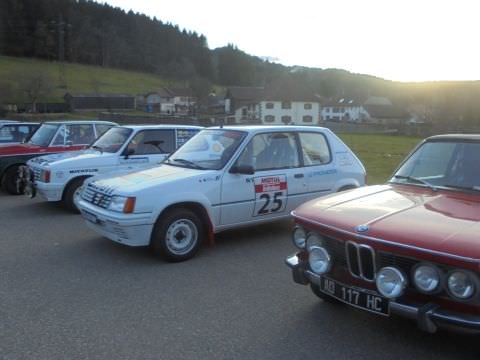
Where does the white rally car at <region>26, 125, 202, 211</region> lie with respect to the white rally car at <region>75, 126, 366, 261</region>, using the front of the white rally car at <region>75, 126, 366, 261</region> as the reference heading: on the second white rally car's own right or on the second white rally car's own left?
on the second white rally car's own right

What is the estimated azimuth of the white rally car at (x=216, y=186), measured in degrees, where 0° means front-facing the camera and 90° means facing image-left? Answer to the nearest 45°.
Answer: approximately 45°

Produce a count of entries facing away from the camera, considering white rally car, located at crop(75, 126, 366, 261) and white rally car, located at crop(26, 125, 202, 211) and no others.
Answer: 0

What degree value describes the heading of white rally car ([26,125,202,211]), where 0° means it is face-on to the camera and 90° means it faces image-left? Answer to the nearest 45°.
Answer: approximately 45°

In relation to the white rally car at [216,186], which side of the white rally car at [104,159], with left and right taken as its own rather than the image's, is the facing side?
left
